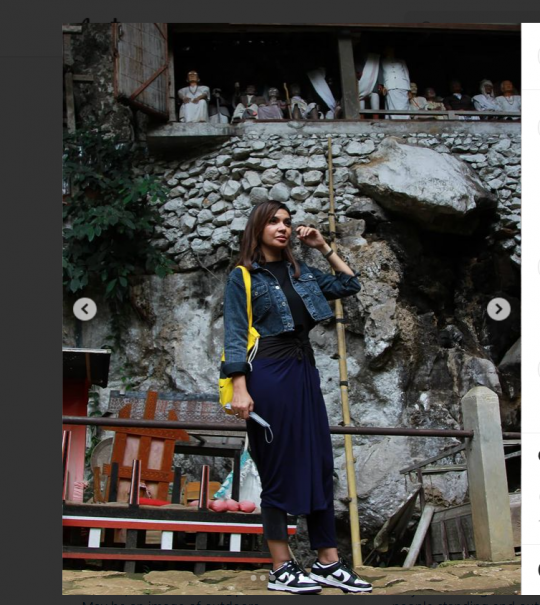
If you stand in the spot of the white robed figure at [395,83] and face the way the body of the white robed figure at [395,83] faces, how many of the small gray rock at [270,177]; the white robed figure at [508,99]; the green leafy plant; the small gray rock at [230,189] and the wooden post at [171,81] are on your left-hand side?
1

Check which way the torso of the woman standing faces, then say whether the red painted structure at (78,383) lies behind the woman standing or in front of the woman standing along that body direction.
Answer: behind

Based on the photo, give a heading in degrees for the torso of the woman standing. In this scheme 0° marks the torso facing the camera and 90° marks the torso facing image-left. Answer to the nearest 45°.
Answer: approximately 315°

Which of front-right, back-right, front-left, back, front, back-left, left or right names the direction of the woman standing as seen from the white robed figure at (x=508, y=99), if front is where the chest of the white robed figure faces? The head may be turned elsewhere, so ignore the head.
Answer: front

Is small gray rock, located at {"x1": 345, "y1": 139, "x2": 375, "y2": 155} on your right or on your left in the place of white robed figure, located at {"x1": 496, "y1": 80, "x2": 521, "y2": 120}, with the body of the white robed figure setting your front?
on your right

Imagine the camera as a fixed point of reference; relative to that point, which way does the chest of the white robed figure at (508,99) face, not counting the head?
toward the camera

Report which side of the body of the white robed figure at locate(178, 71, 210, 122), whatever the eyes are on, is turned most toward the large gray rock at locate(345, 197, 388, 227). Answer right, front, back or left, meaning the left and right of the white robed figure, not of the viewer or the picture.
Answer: left

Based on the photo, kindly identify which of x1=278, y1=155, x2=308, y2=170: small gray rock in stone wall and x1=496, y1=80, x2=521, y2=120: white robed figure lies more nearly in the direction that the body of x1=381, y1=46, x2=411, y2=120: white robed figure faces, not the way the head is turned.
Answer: the small gray rock in stone wall

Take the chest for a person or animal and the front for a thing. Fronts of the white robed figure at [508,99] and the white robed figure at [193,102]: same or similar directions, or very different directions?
same or similar directions

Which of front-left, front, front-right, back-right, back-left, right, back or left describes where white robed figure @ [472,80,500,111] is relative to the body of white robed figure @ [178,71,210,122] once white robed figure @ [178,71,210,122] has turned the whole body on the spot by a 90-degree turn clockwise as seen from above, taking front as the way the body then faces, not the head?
back

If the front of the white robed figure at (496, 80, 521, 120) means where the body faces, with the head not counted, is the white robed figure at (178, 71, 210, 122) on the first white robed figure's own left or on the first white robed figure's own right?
on the first white robed figure's own right

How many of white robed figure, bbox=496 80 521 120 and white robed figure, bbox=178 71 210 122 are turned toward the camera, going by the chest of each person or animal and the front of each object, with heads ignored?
2

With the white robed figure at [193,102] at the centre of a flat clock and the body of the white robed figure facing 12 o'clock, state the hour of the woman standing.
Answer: The woman standing is roughly at 12 o'clock from the white robed figure.

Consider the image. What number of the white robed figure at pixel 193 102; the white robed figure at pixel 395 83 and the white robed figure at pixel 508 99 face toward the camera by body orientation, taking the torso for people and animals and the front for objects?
3

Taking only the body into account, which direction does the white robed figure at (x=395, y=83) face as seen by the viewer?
toward the camera
